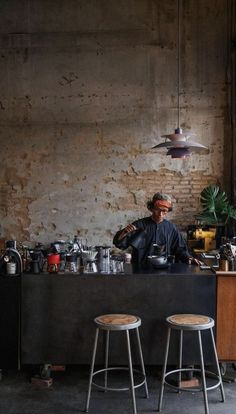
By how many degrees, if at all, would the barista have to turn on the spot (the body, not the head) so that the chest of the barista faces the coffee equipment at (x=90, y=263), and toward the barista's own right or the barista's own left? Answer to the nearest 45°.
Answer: approximately 45° to the barista's own right

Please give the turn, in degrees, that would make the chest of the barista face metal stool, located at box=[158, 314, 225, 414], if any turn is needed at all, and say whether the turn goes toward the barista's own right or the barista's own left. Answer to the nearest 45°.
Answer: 0° — they already face it

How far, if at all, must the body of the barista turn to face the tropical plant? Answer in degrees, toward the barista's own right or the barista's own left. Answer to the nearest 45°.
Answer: approximately 135° to the barista's own left

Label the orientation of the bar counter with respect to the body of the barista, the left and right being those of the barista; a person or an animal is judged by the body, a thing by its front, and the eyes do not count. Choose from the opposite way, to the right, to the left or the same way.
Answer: the same way

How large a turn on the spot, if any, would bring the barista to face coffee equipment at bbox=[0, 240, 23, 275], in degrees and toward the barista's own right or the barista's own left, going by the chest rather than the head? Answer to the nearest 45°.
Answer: approximately 45° to the barista's own right

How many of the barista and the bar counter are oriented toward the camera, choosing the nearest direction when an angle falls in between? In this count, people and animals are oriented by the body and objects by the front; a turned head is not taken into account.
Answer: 2

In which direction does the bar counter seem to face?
toward the camera

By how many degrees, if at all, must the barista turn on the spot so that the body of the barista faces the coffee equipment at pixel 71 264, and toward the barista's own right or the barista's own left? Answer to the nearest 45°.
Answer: approximately 45° to the barista's own right

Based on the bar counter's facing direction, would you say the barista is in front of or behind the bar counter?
behind
